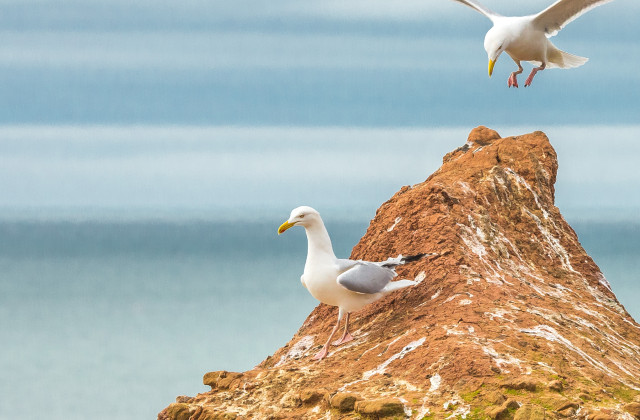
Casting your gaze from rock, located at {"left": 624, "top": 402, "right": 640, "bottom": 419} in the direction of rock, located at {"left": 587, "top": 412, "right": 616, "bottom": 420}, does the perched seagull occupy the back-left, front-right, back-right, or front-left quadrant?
front-right

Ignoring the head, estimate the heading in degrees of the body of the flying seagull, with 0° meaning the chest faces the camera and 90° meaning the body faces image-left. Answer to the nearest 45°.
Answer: approximately 45°

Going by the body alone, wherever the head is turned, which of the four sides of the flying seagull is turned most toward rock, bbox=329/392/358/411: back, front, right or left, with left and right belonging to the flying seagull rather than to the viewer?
front

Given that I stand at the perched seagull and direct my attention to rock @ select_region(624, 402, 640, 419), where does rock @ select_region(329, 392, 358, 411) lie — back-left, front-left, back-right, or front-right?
front-right
